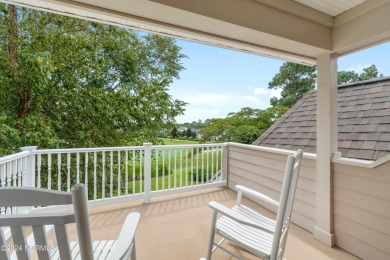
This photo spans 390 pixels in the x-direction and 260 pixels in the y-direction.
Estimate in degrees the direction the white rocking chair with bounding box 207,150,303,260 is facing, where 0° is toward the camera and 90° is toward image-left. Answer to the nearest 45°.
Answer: approximately 135°

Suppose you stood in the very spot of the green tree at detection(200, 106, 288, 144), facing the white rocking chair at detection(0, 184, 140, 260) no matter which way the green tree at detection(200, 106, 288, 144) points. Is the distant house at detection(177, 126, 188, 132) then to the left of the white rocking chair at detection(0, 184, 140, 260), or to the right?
right

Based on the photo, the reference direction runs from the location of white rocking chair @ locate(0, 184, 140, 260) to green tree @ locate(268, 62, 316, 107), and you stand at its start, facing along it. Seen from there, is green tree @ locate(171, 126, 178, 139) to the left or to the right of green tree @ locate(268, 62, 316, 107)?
left

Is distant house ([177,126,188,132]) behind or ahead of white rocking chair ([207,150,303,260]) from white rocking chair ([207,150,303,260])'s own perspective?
ahead

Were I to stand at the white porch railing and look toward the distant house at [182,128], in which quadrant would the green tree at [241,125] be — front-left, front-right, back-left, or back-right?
front-right

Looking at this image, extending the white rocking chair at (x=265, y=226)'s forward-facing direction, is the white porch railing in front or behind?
in front

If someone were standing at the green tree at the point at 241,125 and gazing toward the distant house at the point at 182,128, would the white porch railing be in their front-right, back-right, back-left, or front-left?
back-left

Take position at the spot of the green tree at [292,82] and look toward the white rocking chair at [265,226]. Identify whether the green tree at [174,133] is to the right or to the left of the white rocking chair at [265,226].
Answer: right

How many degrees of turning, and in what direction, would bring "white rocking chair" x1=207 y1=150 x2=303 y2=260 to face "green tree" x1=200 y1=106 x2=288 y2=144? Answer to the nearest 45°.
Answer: approximately 45° to its right
